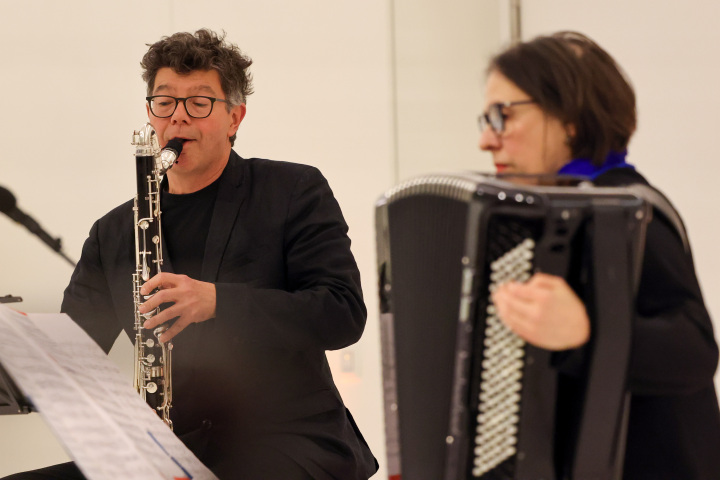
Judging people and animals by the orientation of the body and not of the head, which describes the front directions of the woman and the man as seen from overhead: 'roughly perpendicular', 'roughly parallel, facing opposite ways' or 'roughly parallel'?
roughly perpendicular

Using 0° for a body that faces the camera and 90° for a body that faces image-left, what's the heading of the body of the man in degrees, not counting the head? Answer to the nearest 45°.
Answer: approximately 45°

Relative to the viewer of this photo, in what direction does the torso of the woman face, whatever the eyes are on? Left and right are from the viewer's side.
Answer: facing to the left of the viewer

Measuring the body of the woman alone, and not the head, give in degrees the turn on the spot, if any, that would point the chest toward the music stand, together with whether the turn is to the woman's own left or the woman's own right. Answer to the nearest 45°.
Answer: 0° — they already face it

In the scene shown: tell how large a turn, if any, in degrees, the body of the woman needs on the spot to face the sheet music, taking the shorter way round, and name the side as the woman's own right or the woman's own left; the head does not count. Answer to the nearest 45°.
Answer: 0° — they already face it

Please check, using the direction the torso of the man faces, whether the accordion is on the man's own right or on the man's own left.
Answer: on the man's own left

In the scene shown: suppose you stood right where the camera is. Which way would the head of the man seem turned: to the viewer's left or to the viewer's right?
to the viewer's left

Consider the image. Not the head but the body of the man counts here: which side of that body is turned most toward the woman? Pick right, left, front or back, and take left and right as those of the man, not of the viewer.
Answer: left
